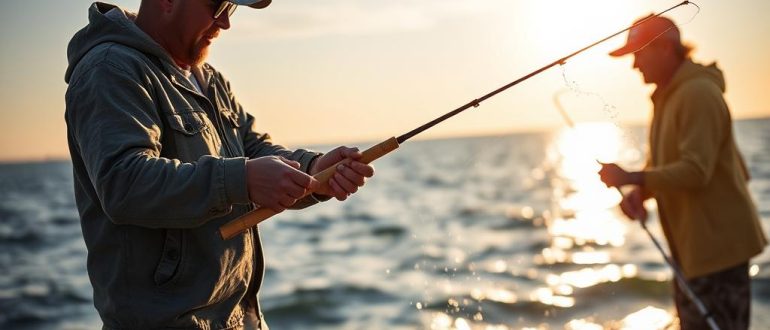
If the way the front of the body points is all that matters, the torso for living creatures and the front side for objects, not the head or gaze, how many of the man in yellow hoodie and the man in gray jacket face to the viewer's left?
1

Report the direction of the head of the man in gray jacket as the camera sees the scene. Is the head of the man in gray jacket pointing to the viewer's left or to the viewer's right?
to the viewer's right

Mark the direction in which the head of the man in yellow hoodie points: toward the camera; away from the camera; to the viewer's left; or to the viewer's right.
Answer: to the viewer's left

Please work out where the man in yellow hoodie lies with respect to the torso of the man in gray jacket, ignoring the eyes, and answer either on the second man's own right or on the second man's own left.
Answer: on the second man's own left

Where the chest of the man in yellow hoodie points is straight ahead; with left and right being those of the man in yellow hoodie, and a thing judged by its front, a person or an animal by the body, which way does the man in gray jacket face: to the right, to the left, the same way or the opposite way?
the opposite way

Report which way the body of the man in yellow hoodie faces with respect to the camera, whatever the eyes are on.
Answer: to the viewer's left

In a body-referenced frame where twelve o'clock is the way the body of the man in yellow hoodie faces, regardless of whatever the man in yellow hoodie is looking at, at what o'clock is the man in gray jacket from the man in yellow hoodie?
The man in gray jacket is roughly at 10 o'clock from the man in yellow hoodie.
